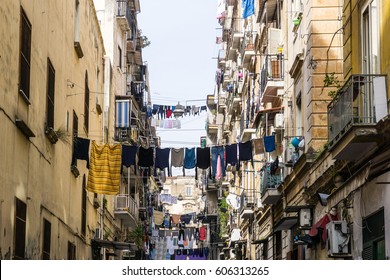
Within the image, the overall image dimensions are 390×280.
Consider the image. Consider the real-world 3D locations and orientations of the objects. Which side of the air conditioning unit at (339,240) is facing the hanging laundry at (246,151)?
right

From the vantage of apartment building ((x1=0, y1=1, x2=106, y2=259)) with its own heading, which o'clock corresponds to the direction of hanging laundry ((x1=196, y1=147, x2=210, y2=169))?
The hanging laundry is roughly at 10 o'clock from the apartment building.

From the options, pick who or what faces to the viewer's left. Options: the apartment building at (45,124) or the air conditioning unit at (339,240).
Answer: the air conditioning unit

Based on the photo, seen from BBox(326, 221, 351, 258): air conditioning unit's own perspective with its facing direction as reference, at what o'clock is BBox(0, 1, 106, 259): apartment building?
The apartment building is roughly at 12 o'clock from the air conditioning unit.

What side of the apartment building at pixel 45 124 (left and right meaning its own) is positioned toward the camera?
right

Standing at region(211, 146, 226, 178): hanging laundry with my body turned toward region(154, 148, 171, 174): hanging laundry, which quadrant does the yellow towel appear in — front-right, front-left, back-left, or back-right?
front-left

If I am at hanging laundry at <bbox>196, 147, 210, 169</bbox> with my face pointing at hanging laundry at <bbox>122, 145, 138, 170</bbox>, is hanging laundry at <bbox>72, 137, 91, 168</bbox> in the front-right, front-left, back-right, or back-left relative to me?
front-left

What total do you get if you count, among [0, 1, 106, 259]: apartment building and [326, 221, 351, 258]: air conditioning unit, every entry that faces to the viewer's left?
1

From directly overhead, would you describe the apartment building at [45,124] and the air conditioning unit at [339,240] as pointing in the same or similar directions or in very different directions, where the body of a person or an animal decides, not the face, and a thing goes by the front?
very different directions

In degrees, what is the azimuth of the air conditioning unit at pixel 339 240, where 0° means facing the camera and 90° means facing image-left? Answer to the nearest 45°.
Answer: approximately 90°

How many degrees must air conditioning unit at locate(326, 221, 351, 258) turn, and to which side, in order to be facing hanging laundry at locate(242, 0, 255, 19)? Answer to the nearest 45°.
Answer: approximately 90° to its right
